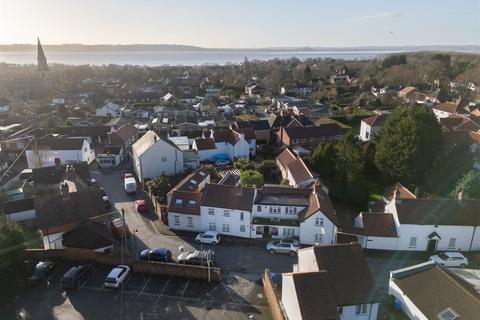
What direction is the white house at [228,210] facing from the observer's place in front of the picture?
facing the viewer

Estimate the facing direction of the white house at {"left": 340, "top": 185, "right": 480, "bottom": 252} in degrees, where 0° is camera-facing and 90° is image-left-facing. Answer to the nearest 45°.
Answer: approximately 0°

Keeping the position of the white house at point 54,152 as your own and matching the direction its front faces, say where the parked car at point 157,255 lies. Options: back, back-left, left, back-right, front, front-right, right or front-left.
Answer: front

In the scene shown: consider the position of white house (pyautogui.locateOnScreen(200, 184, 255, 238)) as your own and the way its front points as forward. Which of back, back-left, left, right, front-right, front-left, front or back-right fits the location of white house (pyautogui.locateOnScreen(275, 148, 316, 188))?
back-left

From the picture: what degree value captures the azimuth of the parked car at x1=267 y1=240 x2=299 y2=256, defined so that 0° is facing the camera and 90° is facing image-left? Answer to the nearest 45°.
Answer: approximately 90°

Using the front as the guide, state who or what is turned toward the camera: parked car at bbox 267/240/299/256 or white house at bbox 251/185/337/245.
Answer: the white house

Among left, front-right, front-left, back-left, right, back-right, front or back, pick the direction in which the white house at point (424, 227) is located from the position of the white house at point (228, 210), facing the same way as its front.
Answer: left

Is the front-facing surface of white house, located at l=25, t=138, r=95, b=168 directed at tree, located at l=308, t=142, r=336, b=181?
no

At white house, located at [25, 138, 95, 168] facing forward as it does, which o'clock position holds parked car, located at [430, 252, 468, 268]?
The parked car is roughly at 11 o'clock from the white house.

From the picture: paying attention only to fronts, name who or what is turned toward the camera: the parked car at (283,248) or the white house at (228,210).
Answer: the white house

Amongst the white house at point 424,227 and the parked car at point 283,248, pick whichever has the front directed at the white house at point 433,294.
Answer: the white house at point 424,227

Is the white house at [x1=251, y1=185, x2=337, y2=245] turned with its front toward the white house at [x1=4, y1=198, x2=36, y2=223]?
no

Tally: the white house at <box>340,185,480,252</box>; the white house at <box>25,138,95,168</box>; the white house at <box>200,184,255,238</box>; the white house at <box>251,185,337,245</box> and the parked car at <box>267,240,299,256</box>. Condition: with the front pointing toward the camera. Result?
4

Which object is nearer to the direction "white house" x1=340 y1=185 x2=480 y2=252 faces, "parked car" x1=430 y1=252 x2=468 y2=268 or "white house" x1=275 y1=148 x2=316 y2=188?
the parked car

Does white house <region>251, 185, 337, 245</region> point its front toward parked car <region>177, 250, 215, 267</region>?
no

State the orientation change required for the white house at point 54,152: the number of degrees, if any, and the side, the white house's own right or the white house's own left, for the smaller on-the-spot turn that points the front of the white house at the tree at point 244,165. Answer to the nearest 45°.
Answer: approximately 45° to the white house's own left

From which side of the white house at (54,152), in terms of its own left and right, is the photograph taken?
front
